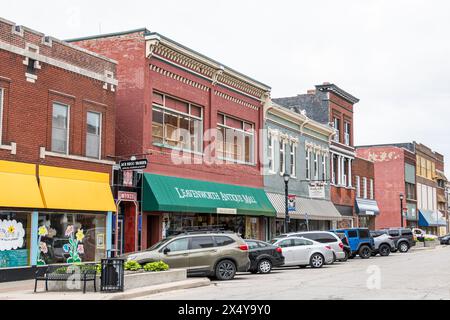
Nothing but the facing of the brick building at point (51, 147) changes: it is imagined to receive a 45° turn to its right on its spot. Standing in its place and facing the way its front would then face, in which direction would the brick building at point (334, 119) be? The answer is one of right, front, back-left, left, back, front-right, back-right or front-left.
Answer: back-left

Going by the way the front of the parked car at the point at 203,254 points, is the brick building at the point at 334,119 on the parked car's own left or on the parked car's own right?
on the parked car's own right

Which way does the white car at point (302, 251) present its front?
to the viewer's left

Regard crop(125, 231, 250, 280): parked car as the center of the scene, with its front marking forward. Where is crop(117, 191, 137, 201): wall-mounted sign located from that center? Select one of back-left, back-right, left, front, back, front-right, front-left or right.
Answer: front-right

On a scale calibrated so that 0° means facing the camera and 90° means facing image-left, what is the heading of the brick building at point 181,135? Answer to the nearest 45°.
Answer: approximately 315°

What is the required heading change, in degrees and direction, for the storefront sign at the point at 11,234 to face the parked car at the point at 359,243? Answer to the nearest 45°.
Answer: approximately 135° to its left

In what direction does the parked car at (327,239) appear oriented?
to the viewer's left

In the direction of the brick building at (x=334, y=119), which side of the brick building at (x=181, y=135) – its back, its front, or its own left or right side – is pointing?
left

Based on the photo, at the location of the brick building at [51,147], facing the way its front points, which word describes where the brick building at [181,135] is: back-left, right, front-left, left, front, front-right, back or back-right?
left

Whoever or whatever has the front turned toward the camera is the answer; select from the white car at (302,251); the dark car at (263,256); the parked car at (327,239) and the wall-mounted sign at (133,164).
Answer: the wall-mounted sign

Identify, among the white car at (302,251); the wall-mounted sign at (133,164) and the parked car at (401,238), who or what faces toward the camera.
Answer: the wall-mounted sign

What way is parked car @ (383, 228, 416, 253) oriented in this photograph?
to the viewer's left

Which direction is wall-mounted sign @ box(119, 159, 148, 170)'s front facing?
toward the camera

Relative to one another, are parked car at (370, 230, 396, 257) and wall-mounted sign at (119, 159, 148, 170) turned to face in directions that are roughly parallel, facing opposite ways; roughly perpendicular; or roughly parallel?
roughly perpendicular
